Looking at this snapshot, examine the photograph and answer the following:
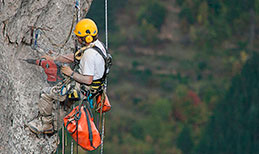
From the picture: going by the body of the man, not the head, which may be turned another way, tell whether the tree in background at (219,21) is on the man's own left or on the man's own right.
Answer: on the man's own right

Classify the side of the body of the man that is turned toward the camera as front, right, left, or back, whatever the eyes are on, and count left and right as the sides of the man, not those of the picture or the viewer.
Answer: left
